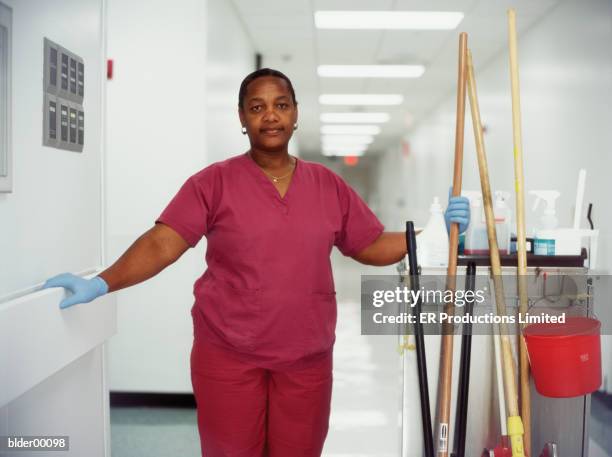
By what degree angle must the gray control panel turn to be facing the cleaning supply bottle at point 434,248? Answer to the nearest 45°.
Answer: approximately 45° to its left

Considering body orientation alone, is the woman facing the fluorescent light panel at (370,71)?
no

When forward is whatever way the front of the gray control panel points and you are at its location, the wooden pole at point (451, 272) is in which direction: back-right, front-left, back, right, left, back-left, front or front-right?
front-left

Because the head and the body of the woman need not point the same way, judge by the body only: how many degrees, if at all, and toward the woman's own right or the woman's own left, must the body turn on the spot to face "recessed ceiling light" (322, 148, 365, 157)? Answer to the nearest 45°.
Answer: approximately 180°

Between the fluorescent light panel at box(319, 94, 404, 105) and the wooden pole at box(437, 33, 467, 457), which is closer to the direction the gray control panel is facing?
the wooden pole

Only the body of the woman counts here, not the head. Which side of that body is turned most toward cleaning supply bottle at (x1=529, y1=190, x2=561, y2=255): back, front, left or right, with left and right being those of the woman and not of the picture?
left

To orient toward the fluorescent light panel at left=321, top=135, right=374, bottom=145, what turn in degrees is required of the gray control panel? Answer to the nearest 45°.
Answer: approximately 90° to its left

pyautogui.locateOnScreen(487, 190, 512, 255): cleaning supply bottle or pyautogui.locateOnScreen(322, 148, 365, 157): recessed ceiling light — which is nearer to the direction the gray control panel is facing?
the cleaning supply bottle

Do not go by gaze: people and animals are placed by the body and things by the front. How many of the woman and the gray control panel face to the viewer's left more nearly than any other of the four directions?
0

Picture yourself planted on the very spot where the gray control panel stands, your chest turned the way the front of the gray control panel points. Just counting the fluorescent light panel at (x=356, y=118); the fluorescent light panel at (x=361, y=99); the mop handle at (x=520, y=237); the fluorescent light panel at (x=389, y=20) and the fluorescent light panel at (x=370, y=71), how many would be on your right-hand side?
0

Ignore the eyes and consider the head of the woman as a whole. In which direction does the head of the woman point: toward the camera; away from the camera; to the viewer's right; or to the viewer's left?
toward the camera

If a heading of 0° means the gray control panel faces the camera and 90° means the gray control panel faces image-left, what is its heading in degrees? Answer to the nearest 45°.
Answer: approximately 315°

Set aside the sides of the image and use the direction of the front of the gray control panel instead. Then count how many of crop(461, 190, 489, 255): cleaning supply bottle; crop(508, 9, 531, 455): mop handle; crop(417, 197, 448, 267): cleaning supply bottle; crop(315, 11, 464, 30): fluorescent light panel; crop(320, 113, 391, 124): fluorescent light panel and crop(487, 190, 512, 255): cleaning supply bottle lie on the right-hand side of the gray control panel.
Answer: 0

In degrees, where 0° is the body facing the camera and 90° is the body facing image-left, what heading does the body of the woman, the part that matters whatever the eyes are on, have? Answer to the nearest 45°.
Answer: approximately 0°

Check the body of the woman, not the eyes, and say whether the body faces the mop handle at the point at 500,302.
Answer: no
